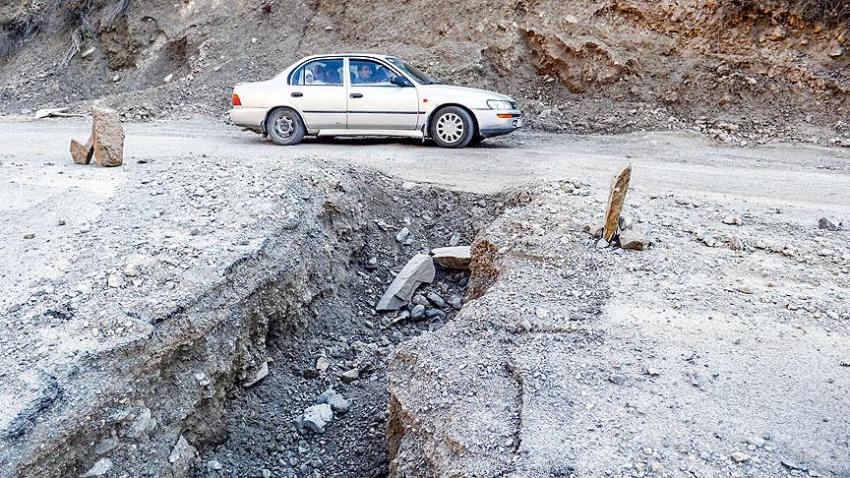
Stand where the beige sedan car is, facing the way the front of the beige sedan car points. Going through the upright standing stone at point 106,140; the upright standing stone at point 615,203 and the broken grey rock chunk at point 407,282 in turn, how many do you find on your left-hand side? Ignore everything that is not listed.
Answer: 0

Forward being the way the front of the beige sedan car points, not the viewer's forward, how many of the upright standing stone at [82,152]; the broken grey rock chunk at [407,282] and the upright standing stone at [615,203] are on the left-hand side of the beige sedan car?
0

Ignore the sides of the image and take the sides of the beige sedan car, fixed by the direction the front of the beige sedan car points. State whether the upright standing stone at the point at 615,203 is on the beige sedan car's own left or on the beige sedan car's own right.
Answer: on the beige sedan car's own right

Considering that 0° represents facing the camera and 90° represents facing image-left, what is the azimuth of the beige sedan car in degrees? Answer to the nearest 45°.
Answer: approximately 270°

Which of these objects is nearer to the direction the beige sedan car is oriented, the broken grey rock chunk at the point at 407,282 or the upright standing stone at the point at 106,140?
the broken grey rock chunk

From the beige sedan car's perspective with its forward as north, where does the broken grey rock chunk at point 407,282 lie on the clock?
The broken grey rock chunk is roughly at 3 o'clock from the beige sedan car.

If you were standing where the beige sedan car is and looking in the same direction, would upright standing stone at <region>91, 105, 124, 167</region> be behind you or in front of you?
behind

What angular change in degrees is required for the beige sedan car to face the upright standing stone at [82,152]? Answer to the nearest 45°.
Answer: approximately 135° to its right
